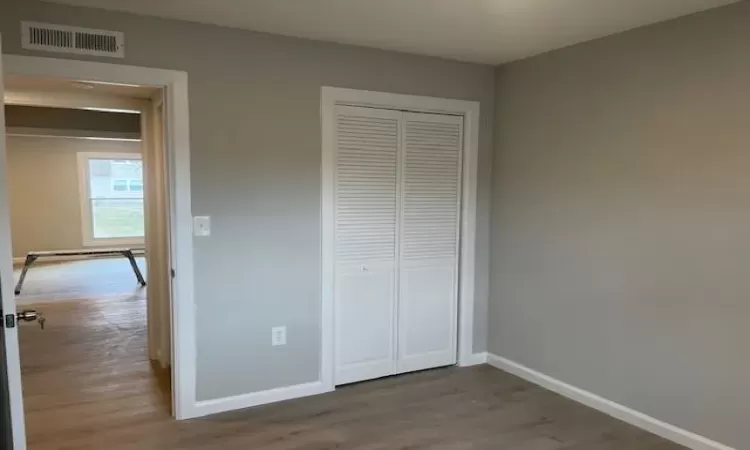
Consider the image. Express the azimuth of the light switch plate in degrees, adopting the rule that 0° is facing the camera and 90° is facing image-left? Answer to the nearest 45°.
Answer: approximately 0°

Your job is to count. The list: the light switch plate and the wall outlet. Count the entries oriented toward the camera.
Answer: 2

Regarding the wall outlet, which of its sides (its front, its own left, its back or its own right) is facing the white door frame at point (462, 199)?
left

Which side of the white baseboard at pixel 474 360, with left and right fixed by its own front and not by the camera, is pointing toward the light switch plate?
right

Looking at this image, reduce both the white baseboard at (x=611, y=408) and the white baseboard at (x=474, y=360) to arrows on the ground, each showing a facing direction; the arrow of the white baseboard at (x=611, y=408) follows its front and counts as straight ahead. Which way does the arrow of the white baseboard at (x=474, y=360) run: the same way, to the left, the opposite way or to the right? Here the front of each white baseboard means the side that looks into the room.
to the left

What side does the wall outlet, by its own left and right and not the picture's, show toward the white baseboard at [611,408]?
left
